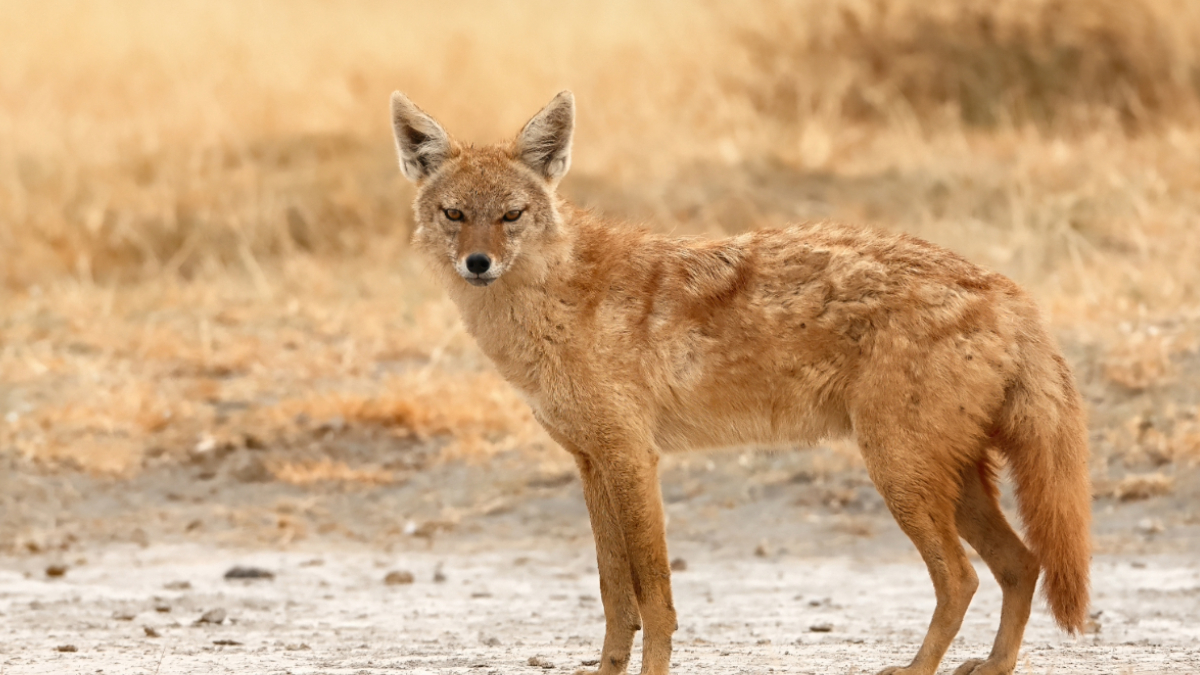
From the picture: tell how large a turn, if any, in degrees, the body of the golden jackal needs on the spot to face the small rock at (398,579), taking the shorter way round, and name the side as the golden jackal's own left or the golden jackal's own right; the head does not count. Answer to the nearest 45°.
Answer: approximately 45° to the golden jackal's own right

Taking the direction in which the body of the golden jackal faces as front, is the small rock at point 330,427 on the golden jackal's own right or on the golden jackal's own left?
on the golden jackal's own right

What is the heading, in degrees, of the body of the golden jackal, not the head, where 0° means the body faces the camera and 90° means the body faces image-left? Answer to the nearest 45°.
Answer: approximately 90°

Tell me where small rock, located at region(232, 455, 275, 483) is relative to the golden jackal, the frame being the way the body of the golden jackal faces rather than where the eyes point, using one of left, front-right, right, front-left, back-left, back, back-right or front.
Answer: front-right

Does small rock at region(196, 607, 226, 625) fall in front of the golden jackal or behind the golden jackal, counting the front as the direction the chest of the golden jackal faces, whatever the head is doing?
in front

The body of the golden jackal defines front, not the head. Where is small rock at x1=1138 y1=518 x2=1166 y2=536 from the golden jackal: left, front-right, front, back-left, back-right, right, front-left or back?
back-right

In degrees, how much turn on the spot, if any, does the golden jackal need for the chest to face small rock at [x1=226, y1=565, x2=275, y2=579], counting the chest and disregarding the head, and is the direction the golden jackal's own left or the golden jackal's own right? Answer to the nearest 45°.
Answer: approximately 45° to the golden jackal's own right
